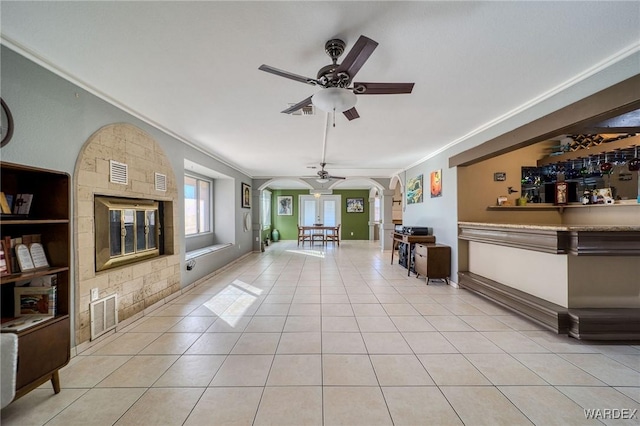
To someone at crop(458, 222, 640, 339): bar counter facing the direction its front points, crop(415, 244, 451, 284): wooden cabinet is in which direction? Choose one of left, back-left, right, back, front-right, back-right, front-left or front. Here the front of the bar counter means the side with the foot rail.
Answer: right

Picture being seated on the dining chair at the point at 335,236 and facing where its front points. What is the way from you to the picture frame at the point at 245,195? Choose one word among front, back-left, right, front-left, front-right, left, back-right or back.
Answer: front-left

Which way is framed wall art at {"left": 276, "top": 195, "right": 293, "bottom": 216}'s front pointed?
toward the camera

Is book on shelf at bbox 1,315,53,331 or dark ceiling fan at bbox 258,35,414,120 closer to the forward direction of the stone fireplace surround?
the dark ceiling fan

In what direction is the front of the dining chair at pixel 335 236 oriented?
to the viewer's left

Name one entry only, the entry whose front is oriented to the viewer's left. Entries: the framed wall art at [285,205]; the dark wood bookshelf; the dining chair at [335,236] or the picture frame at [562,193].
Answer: the dining chair

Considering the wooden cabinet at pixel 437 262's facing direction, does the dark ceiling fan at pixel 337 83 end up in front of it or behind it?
in front

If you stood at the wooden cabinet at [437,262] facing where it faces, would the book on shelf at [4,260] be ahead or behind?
ahead

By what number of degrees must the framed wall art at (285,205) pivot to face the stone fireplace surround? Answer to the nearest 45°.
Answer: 0° — it already faces it

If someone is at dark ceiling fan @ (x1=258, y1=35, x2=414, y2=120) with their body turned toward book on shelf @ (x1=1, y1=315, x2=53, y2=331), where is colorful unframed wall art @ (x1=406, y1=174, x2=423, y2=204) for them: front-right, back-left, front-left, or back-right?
back-right

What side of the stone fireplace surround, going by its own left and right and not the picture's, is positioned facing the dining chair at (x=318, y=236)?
left

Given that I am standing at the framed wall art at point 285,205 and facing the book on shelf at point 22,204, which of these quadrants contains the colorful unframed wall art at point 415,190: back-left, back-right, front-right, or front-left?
front-left

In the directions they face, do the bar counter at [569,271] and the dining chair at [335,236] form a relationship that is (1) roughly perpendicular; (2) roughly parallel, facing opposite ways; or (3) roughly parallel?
roughly parallel

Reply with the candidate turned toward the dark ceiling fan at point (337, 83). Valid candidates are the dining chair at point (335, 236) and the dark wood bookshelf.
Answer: the dark wood bookshelf

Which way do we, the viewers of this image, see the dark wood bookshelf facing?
facing the viewer and to the right of the viewer

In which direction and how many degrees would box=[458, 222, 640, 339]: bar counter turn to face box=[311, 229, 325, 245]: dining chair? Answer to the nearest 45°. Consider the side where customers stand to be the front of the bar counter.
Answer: approximately 90° to its right

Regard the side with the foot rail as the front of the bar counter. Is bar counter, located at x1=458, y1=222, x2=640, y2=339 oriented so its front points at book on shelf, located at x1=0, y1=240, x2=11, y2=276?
yes
